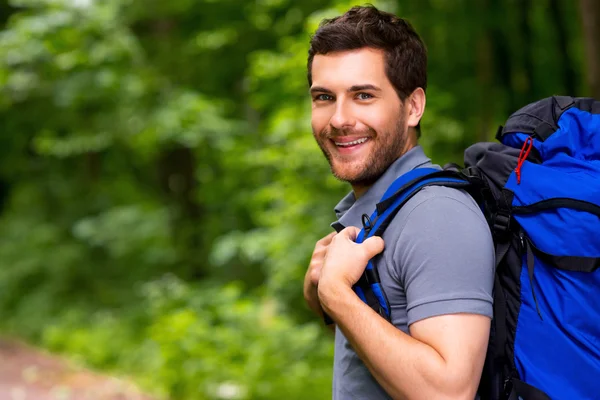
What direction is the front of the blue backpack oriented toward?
to the viewer's right

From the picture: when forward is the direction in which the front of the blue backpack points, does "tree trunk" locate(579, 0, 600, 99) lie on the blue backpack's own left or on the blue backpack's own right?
on the blue backpack's own left
